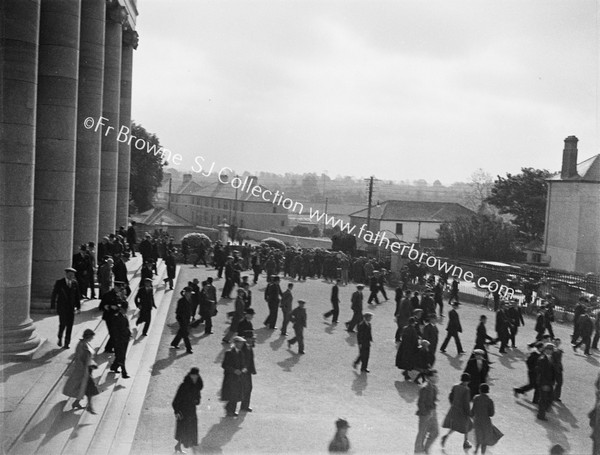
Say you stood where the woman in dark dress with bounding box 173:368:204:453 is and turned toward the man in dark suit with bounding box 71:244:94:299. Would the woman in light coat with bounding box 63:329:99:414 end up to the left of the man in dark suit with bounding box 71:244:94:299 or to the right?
left

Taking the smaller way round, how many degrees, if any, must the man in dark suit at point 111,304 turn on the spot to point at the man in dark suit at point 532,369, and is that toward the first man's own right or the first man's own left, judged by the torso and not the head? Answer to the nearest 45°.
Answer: approximately 45° to the first man's own left
